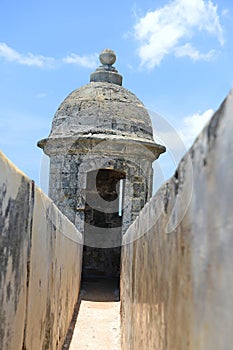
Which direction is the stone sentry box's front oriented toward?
toward the camera

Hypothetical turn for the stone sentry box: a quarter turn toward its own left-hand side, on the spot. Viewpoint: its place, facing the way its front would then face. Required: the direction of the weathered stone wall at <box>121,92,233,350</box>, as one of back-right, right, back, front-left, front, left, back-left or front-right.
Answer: right
